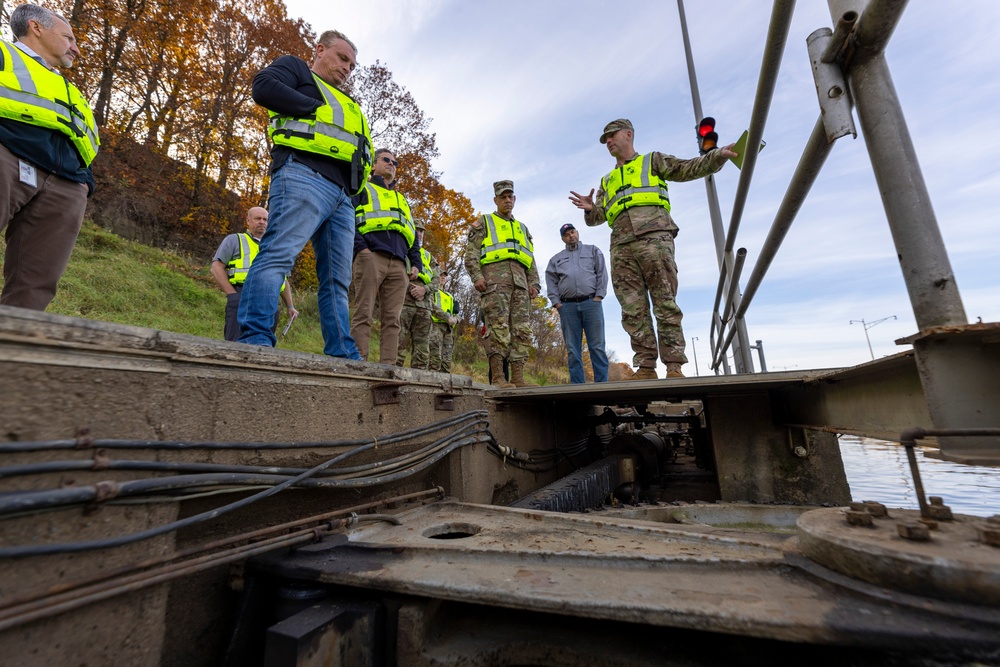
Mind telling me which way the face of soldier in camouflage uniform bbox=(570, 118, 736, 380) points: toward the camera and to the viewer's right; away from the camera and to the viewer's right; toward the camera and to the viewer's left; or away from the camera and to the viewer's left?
toward the camera and to the viewer's left

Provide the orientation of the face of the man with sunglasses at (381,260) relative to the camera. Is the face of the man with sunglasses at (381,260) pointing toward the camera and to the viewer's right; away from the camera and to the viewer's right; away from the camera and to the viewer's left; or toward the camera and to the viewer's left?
toward the camera and to the viewer's right

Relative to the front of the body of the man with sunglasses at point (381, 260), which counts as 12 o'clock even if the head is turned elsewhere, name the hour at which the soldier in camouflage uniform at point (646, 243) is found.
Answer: The soldier in camouflage uniform is roughly at 11 o'clock from the man with sunglasses.

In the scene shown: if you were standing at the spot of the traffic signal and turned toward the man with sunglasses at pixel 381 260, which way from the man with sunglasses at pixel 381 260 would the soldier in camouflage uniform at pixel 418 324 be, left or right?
right

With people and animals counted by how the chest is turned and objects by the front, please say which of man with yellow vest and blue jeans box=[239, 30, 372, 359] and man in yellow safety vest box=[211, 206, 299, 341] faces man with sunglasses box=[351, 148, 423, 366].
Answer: the man in yellow safety vest

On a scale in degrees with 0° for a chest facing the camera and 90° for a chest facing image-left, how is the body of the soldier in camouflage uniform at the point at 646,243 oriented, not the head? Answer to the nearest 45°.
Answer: approximately 45°

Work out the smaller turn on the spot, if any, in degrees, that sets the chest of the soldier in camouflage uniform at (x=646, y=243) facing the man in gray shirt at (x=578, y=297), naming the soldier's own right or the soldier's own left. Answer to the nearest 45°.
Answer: approximately 90° to the soldier's own right

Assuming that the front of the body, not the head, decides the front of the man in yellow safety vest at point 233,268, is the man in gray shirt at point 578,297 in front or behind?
in front

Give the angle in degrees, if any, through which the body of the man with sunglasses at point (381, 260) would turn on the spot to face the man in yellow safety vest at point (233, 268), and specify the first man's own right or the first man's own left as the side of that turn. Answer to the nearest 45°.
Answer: approximately 180°

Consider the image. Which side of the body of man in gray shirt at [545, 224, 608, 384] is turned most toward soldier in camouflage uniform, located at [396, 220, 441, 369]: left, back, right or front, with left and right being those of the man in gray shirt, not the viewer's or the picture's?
right

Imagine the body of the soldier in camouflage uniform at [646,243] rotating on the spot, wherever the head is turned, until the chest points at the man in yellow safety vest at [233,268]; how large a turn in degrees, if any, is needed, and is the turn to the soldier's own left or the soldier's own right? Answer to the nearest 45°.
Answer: approximately 45° to the soldier's own right

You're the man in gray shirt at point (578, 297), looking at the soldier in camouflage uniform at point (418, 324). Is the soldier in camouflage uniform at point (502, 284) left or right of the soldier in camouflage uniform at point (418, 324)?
left

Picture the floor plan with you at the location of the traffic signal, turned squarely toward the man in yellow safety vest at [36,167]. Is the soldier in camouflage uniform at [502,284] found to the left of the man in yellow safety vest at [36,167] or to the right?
right

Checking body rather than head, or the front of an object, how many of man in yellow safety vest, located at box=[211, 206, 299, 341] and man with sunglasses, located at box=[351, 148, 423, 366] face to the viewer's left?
0

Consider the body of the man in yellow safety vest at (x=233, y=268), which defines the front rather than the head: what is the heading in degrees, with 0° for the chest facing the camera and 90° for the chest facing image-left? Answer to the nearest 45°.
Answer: approximately 315°

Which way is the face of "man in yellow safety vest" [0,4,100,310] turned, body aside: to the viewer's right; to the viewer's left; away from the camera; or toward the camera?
to the viewer's right

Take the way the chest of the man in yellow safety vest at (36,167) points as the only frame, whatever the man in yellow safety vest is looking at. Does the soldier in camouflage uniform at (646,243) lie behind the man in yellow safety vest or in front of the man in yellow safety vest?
in front

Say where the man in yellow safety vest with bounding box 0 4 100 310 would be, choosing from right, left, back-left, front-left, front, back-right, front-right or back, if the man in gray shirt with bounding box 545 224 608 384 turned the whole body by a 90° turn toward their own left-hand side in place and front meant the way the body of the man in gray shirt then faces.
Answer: back-right
